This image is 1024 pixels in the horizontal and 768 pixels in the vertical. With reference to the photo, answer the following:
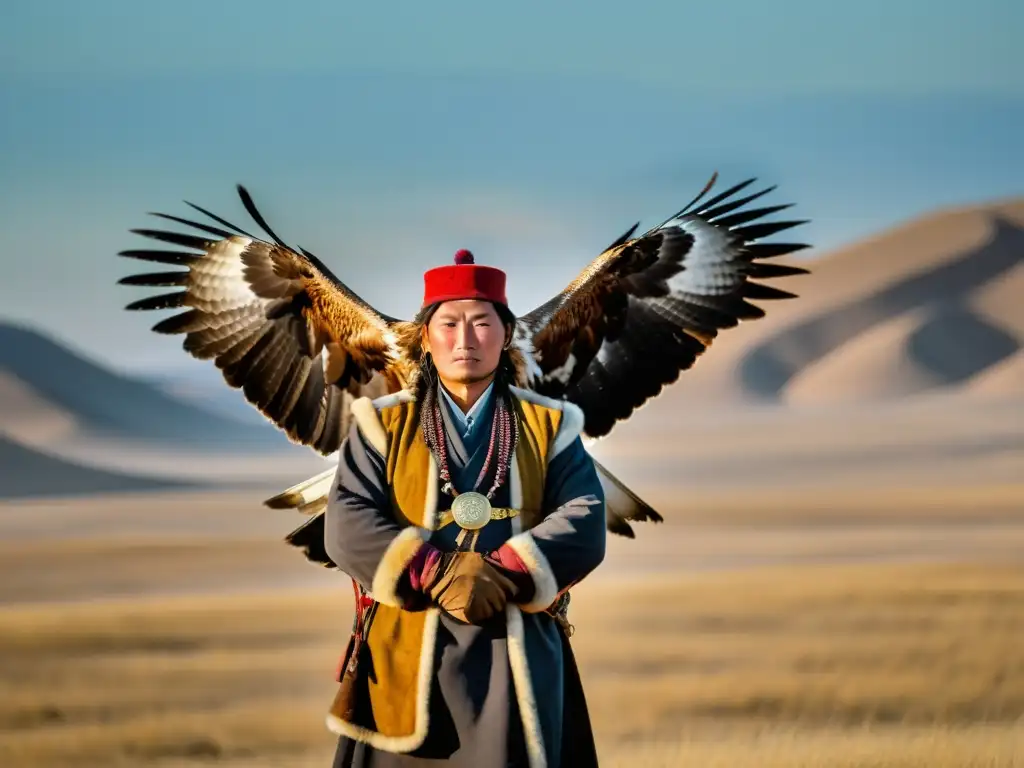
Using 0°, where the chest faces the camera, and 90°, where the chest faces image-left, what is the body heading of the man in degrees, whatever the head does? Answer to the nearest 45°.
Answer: approximately 0°

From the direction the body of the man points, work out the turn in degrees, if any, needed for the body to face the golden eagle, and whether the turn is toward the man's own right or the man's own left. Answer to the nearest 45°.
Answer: approximately 180°
